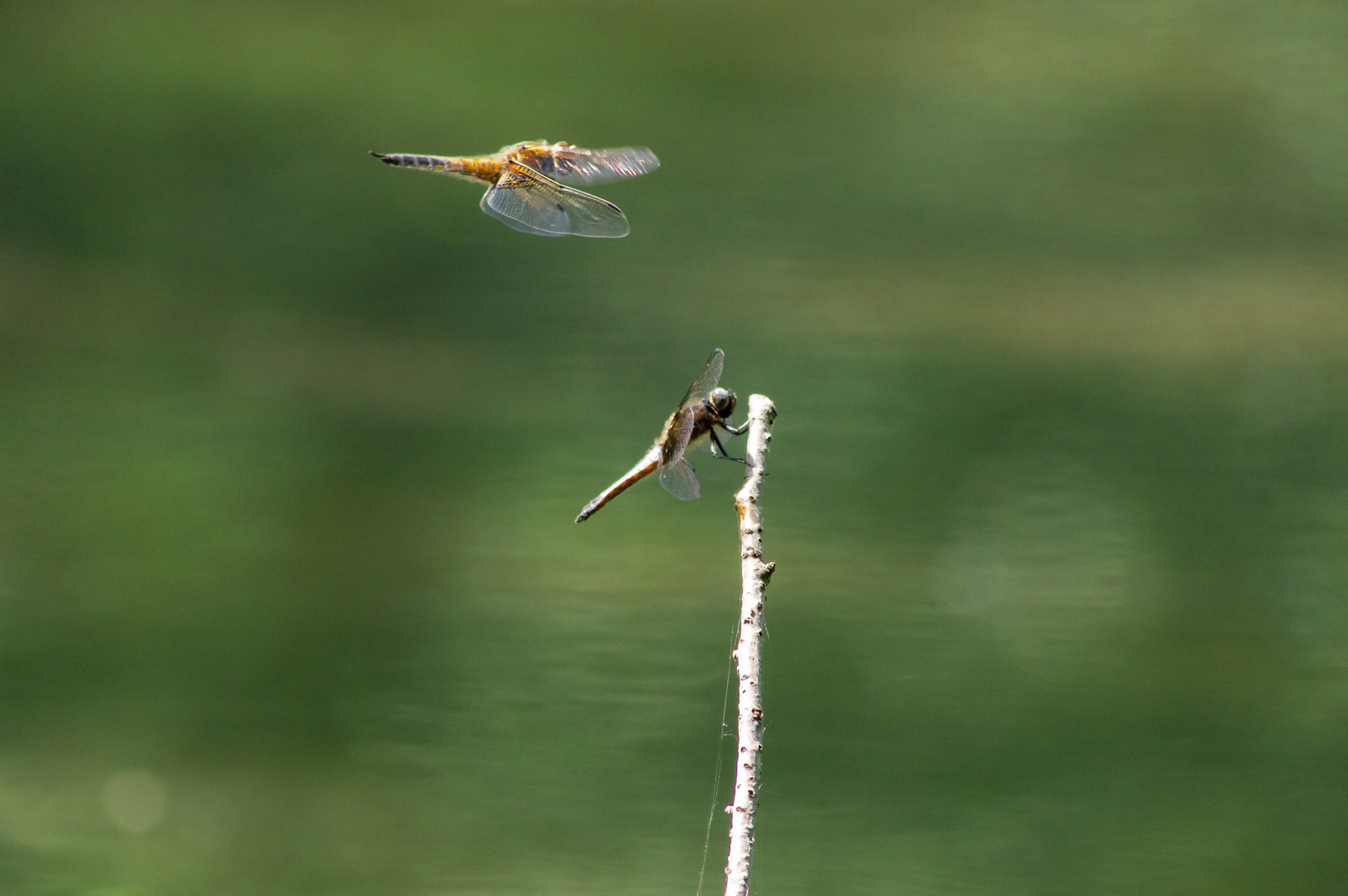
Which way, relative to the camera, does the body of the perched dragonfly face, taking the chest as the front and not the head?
to the viewer's right

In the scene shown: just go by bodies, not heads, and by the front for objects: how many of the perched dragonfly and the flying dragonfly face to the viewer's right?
2

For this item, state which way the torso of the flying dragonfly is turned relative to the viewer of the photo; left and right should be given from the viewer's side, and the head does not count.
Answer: facing to the right of the viewer

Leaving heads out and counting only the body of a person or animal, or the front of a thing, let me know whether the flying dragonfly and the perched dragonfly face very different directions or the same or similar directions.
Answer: same or similar directions
